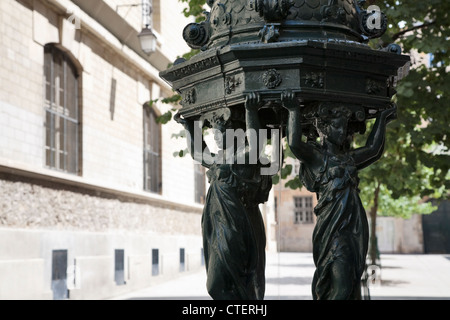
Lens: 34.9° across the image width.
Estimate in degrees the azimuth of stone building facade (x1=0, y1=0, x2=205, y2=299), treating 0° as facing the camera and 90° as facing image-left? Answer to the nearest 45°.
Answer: approximately 315°

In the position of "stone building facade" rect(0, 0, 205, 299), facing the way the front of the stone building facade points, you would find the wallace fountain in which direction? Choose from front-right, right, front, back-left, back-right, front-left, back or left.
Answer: front-right
